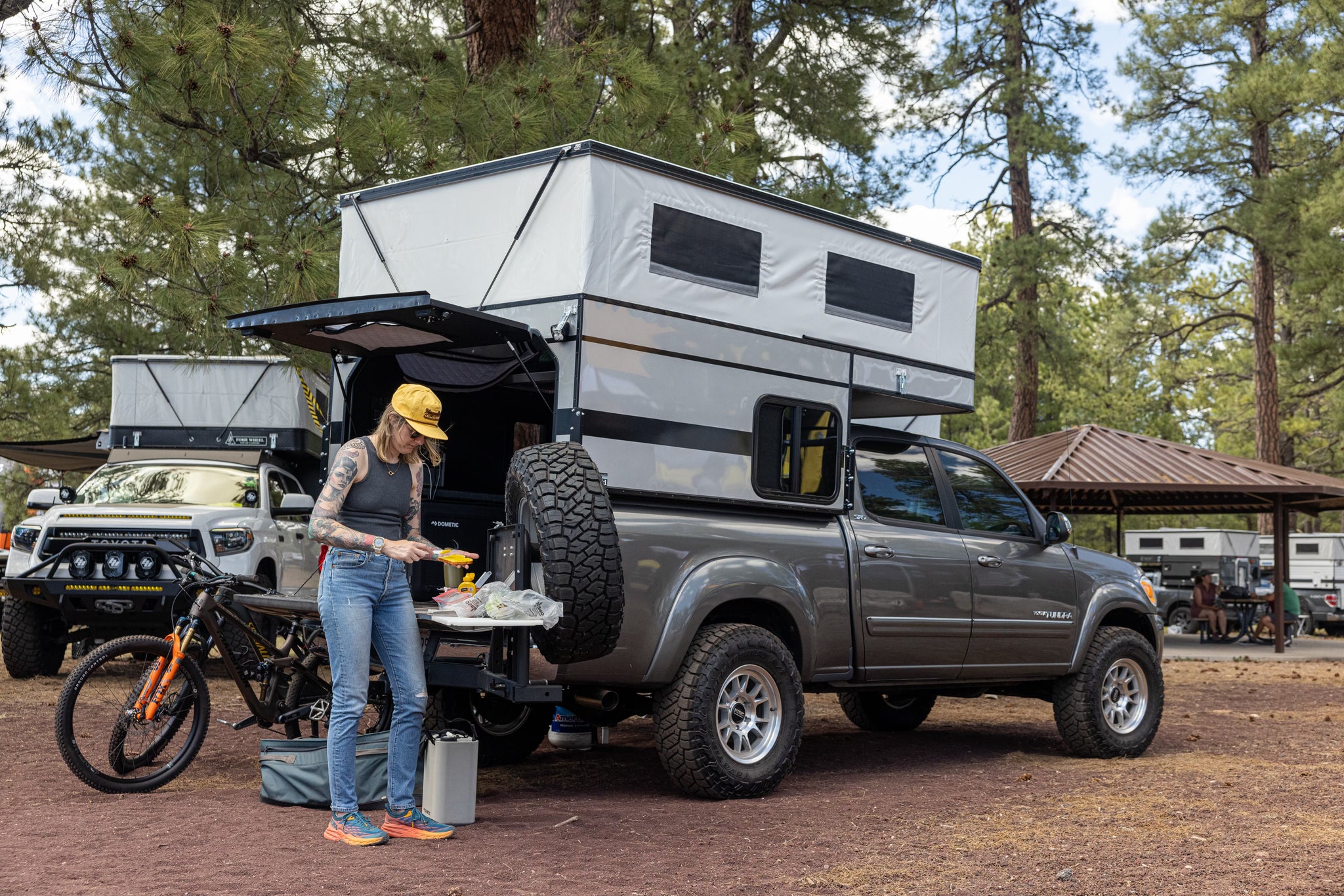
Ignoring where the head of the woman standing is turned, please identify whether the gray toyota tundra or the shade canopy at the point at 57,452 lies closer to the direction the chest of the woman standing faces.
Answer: the gray toyota tundra

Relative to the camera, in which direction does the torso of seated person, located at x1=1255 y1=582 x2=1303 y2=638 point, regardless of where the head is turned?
to the viewer's left

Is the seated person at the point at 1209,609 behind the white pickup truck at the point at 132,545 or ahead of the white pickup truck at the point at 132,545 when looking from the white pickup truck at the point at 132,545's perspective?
behind

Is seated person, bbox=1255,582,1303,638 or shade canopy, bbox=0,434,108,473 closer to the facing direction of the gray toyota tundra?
the seated person

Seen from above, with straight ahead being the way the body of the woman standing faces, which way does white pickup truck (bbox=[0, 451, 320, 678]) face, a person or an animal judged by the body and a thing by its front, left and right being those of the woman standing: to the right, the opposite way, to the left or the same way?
to the right

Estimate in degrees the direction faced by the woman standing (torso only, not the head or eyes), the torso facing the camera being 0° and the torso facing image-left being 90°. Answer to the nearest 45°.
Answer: approximately 315°
